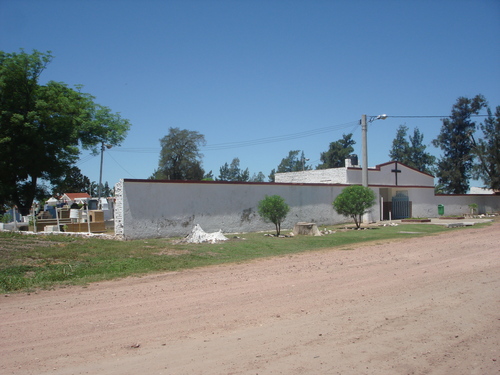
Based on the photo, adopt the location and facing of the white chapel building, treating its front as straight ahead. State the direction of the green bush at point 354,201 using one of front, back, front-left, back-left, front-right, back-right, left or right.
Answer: front-right

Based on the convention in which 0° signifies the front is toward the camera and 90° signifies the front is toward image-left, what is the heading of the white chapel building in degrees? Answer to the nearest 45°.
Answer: approximately 315°

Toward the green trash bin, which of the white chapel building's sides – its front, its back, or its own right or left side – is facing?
left

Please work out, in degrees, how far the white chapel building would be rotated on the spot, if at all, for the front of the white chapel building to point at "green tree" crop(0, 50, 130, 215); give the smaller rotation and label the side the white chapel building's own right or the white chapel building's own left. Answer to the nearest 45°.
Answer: approximately 90° to the white chapel building's own right

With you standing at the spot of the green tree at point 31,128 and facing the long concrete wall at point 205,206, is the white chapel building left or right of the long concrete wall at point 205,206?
left

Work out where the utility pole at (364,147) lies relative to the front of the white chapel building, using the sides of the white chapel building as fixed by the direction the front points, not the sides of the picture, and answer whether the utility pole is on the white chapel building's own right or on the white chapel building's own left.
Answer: on the white chapel building's own right

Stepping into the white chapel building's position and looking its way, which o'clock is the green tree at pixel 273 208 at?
The green tree is roughly at 2 o'clock from the white chapel building.

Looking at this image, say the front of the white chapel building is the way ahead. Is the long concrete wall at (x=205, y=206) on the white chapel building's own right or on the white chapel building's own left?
on the white chapel building's own right

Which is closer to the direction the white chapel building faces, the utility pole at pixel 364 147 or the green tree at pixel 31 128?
the utility pole

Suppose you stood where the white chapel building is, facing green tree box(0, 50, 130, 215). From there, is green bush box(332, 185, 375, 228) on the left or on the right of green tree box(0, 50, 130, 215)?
left
